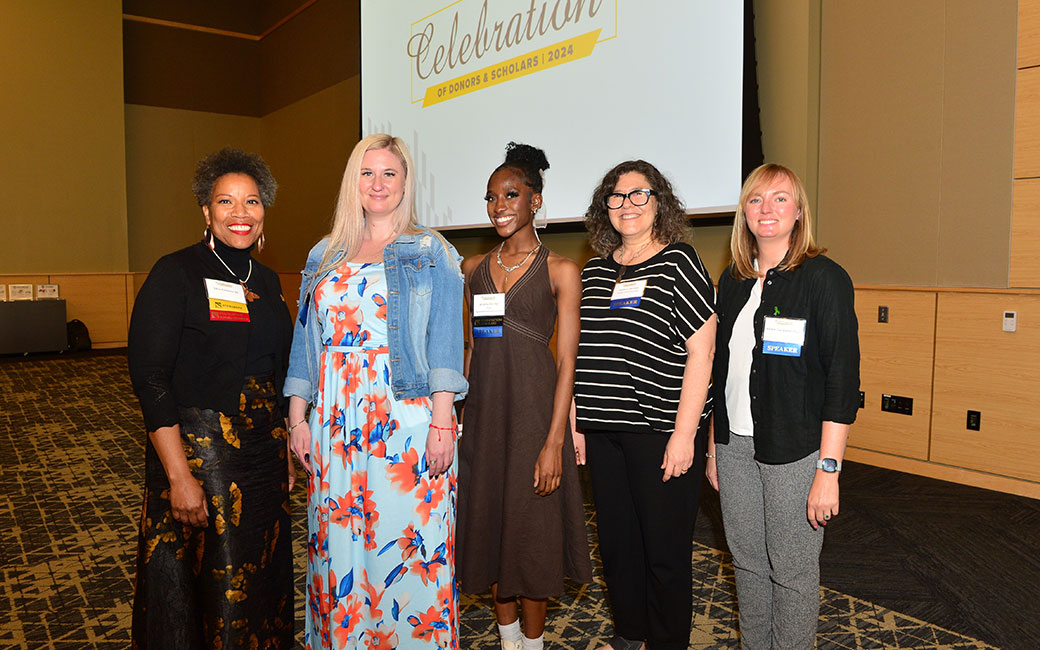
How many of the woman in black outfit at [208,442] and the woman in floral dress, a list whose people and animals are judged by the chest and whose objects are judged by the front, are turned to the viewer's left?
0

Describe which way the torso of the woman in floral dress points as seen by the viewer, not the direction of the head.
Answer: toward the camera

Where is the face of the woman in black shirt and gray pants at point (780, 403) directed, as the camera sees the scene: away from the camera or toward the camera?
toward the camera

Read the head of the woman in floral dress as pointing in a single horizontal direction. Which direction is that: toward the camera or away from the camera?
toward the camera

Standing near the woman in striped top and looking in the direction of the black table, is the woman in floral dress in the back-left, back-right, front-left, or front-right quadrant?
front-left

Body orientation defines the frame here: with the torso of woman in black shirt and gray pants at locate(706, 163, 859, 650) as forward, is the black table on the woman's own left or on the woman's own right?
on the woman's own right

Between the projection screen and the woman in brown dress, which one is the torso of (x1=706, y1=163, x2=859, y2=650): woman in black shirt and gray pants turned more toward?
the woman in brown dress

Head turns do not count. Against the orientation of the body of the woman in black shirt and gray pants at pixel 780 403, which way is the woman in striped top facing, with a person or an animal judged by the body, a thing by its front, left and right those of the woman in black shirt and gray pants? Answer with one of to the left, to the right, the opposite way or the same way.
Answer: the same way

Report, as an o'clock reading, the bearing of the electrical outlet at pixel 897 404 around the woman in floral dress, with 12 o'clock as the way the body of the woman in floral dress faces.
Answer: The electrical outlet is roughly at 8 o'clock from the woman in floral dress.

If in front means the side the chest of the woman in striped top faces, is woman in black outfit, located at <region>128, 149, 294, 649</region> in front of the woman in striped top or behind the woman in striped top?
in front

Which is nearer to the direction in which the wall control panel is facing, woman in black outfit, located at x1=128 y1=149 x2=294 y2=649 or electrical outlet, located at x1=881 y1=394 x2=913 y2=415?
the woman in black outfit

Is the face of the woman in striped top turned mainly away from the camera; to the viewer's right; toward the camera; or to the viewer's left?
toward the camera

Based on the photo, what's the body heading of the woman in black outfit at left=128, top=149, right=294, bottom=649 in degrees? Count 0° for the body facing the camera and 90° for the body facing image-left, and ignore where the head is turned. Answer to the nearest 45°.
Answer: approximately 315°

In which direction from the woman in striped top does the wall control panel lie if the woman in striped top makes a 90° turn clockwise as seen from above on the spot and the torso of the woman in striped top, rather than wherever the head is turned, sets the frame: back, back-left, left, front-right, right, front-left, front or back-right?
right

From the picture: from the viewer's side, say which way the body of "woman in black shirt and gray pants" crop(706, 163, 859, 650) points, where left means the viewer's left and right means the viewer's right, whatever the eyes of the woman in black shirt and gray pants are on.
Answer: facing the viewer and to the left of the viewer

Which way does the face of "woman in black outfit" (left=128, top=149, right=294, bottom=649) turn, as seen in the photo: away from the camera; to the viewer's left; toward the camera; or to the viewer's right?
toward the camera

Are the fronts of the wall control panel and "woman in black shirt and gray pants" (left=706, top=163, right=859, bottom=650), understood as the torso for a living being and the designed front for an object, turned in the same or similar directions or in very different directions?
same or similar directions

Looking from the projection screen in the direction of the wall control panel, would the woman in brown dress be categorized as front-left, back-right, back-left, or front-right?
front-right
